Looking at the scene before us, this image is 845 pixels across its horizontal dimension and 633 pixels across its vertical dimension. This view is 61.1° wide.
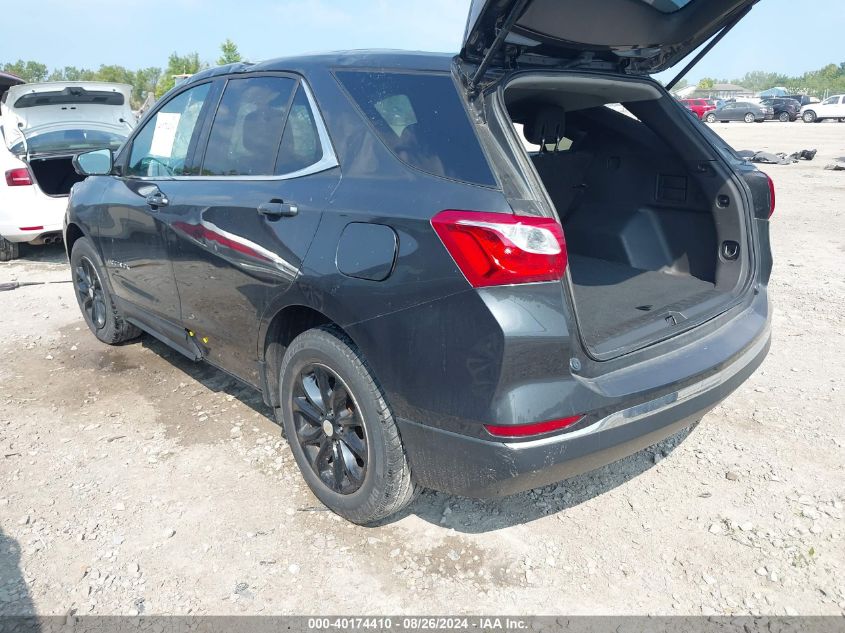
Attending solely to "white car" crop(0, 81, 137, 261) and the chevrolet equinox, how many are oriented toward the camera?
0

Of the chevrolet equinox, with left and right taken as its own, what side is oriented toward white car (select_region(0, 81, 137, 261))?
front

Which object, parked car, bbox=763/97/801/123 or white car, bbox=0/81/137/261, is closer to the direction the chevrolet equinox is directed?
the white car

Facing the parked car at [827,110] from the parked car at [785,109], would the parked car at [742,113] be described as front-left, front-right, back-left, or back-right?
back-right

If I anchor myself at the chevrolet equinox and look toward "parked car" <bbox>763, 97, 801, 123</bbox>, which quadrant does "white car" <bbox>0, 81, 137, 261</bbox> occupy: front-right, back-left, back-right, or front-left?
front-left

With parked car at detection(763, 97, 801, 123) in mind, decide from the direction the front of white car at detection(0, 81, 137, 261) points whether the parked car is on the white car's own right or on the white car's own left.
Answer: on the white car's own right

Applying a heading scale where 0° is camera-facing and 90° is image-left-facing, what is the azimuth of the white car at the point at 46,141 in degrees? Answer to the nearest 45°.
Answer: approximately 135°

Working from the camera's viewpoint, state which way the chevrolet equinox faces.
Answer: facing away from the viewer and to the left of the viewer

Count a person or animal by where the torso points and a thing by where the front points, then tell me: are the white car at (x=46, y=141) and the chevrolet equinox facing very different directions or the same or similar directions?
same or similar directions

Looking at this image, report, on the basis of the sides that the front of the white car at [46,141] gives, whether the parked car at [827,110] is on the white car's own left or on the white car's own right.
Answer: on the white car's own right
